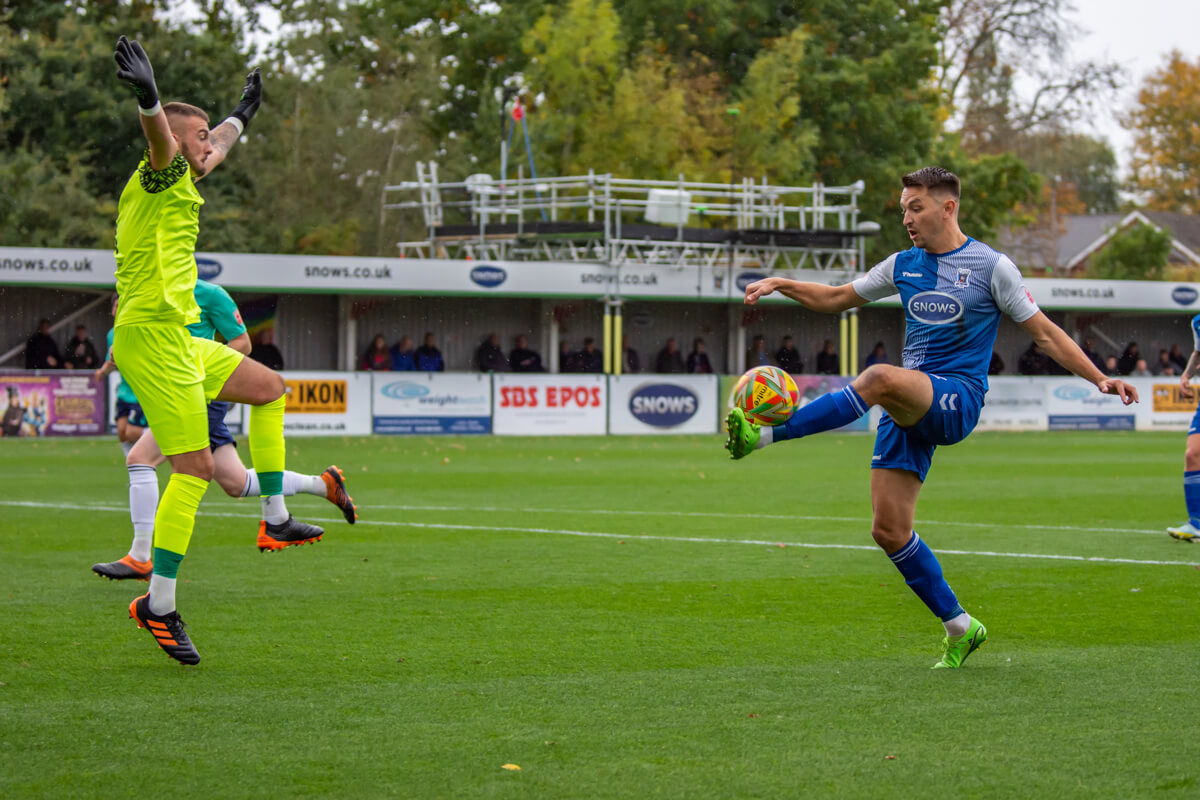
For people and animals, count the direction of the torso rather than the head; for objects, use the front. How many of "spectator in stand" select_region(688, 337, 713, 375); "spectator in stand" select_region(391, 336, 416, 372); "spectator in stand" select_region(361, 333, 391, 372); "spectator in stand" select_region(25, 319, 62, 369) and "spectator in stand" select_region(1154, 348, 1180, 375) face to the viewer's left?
0

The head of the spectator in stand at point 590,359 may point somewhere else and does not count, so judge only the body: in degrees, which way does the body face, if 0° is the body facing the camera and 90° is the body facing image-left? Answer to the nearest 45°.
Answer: approximately 0°

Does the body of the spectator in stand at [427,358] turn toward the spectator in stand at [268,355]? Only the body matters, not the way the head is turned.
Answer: no

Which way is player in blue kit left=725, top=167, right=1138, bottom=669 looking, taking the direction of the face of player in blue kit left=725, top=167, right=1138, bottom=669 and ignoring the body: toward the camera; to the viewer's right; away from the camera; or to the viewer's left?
to the viewer's left

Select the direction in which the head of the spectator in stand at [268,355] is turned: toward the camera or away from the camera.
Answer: toward the camera

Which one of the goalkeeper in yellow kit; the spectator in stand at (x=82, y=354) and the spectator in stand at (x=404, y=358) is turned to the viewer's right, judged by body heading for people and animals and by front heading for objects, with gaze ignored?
the goalkeeper in yellow kit

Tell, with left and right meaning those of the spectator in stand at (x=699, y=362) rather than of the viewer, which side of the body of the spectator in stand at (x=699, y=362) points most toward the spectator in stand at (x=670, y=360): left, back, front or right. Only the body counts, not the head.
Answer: right

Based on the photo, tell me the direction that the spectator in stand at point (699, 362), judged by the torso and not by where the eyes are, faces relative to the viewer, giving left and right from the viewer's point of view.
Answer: facing the viewer

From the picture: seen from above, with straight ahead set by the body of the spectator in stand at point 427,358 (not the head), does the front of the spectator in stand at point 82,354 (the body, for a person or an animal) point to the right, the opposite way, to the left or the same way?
the same way

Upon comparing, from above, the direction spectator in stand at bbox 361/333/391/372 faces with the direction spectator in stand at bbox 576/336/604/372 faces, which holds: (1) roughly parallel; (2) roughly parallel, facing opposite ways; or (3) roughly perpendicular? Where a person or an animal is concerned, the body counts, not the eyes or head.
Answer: roughly parallel

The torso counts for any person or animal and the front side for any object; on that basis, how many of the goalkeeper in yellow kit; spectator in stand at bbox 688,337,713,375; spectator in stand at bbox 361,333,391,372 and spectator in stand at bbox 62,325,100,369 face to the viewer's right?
1

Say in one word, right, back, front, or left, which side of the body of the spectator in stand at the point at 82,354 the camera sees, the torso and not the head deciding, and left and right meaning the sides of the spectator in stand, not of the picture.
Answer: front

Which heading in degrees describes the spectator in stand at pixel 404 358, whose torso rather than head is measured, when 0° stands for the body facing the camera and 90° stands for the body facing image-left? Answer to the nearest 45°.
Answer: approximately 0°

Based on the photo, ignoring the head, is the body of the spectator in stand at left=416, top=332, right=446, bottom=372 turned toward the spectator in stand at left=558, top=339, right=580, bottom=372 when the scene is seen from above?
no
